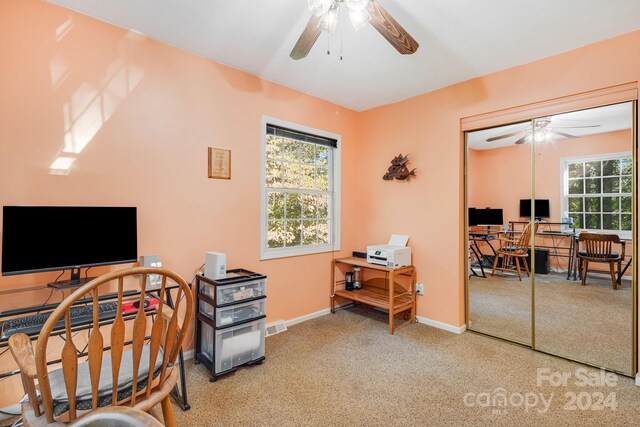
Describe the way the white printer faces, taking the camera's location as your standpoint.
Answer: facing the viewer and to the left of the viewer

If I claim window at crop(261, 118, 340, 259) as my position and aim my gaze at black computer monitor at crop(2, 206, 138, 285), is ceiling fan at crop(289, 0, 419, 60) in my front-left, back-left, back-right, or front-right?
front-left

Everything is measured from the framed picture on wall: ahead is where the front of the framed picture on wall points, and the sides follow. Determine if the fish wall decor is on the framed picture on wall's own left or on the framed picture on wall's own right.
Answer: on the framed picture on wall's own left

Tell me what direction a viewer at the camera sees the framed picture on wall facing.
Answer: facing the viewer and to the right of the viewer

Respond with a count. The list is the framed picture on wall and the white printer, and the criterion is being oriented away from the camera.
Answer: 0

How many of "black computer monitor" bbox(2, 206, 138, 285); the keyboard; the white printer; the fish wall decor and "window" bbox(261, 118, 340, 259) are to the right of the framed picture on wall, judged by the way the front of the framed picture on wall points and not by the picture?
2

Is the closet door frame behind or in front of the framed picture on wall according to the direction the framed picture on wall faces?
in front

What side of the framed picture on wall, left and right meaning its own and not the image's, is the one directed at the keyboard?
right

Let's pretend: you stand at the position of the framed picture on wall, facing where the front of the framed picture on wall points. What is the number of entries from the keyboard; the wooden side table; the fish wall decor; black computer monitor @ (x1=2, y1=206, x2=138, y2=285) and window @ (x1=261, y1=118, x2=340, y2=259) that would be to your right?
2
